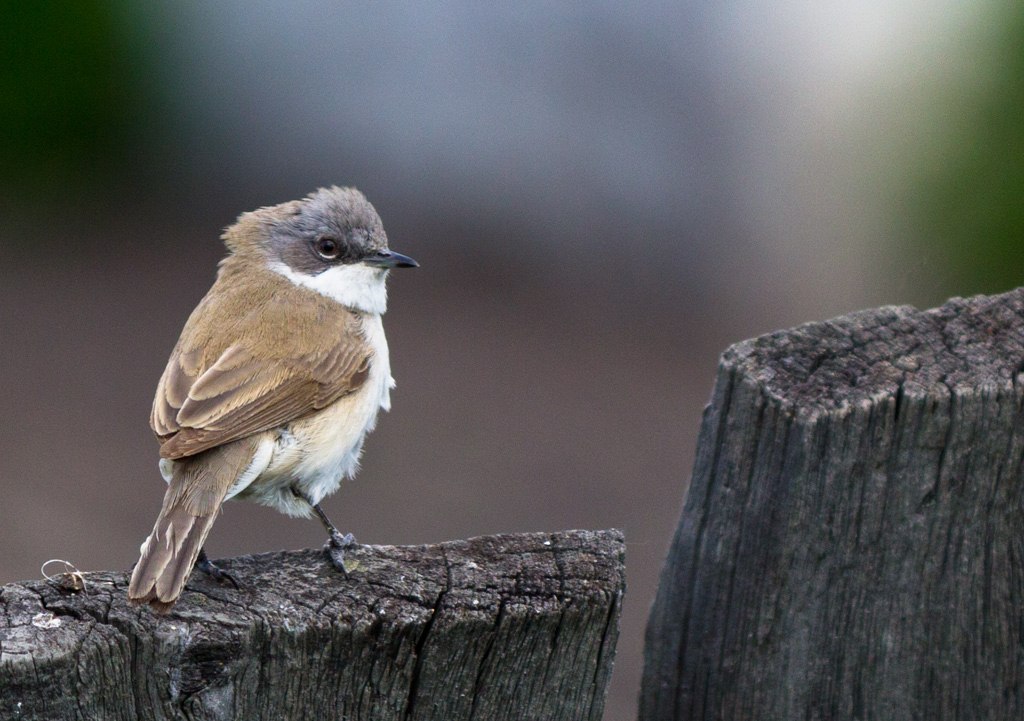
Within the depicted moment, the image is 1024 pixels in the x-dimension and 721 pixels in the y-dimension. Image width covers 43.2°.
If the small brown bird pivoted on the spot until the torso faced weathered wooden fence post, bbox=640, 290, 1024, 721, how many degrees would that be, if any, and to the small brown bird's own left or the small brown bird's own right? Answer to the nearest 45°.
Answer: approximately 90° to the small brown bird's own right

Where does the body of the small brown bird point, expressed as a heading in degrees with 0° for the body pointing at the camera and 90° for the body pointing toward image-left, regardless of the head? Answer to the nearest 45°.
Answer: approximately 225°
